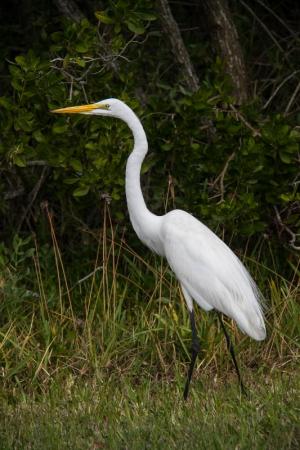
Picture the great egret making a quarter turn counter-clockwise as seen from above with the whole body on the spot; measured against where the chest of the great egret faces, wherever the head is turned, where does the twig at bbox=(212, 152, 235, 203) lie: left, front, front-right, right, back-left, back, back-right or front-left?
back

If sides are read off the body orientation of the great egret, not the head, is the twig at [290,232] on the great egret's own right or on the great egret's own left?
on the great egret's own right

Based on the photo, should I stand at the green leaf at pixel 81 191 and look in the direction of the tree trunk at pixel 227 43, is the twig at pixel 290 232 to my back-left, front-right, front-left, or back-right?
front-right

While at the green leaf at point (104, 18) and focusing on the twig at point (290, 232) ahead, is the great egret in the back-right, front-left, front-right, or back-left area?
front-right

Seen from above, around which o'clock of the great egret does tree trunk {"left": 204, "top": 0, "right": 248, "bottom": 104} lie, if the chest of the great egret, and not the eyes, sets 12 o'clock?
The tree trunk is roughly at 3 o'clock from the great egret.

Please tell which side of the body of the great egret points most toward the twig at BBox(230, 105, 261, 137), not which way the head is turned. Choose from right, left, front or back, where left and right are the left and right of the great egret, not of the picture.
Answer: right

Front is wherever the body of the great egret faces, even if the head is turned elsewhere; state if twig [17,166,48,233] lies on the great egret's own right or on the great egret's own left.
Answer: on the great egret's own right

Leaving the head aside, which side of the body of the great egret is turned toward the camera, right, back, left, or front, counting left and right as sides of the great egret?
left

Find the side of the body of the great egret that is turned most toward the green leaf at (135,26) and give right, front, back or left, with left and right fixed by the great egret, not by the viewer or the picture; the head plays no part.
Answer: right

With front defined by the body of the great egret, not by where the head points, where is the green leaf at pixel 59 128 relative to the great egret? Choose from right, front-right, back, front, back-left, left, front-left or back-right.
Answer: front-right

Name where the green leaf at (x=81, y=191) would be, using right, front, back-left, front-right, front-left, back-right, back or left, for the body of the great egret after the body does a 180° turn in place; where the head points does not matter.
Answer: back-left
